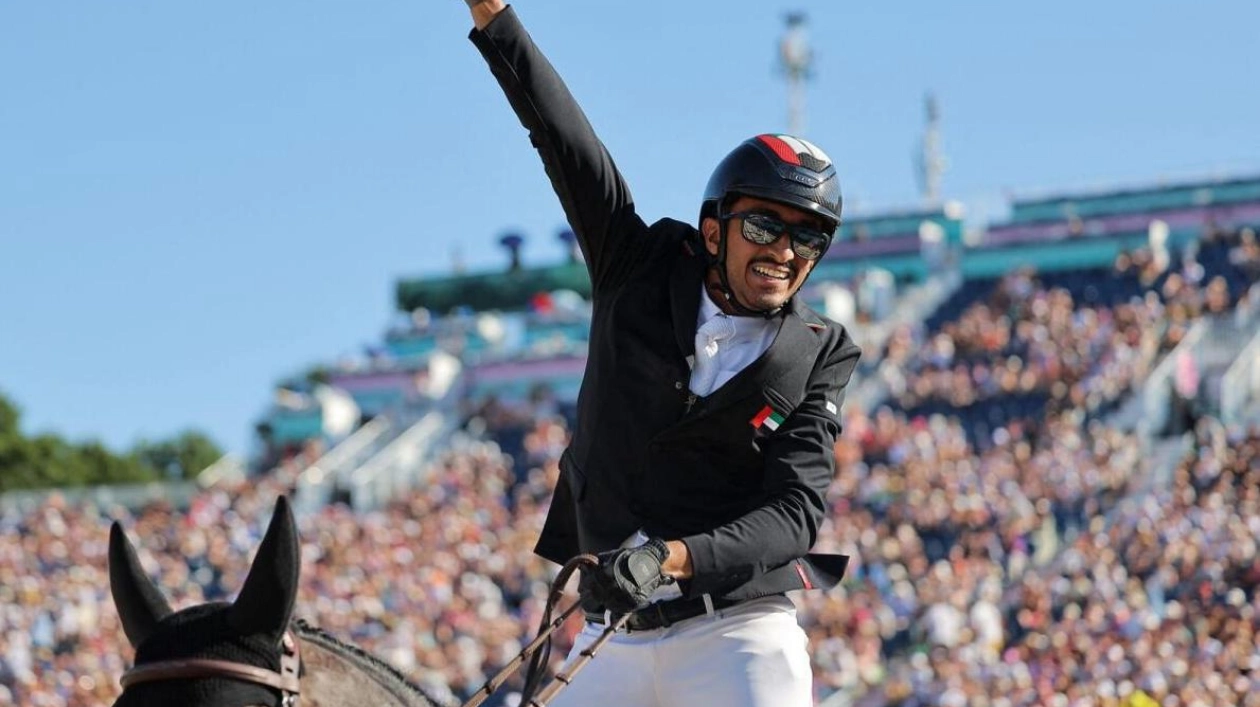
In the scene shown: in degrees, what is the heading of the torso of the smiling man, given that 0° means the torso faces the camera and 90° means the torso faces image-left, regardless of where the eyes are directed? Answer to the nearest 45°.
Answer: approximately 0°
